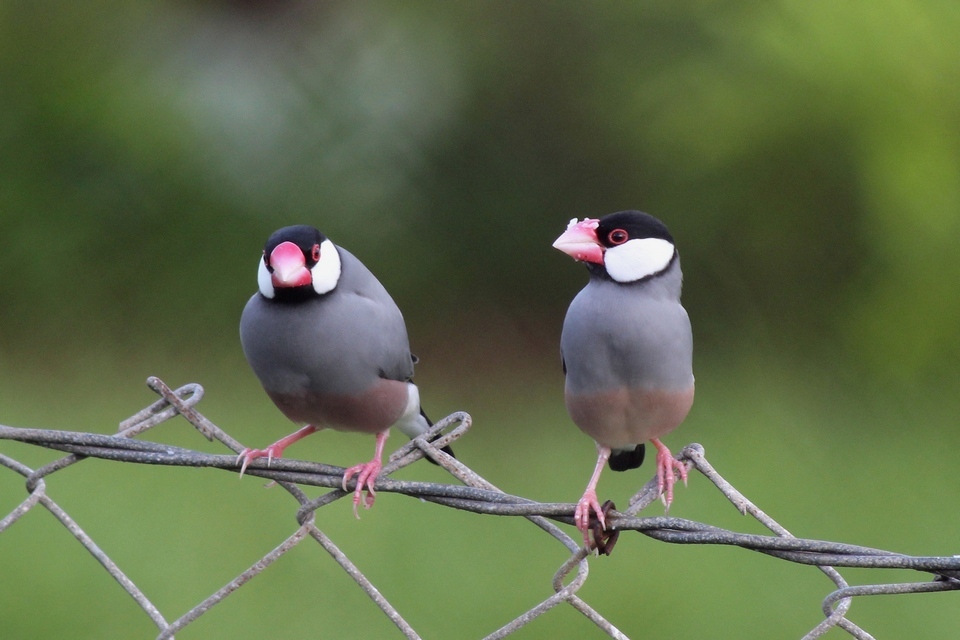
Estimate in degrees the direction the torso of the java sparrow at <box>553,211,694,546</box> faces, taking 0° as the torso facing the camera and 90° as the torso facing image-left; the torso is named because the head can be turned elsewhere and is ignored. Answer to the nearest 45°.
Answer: approximately 0°

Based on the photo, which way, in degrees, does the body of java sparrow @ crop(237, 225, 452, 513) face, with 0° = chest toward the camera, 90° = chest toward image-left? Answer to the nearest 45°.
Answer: approximately 45°
